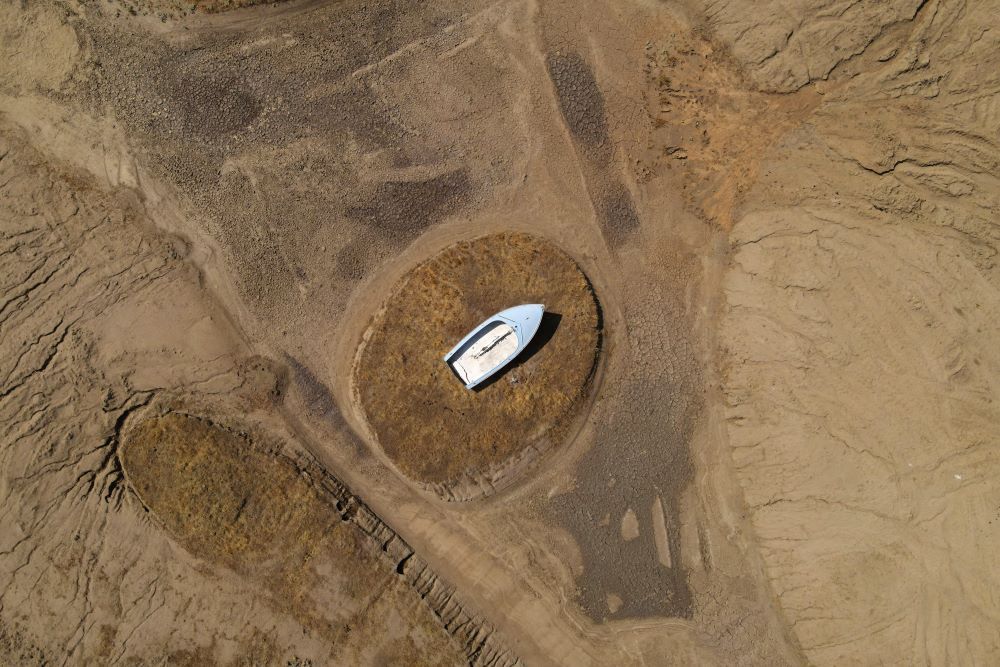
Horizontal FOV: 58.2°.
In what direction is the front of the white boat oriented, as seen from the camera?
facing away from the viewer and to the right of the viewer
